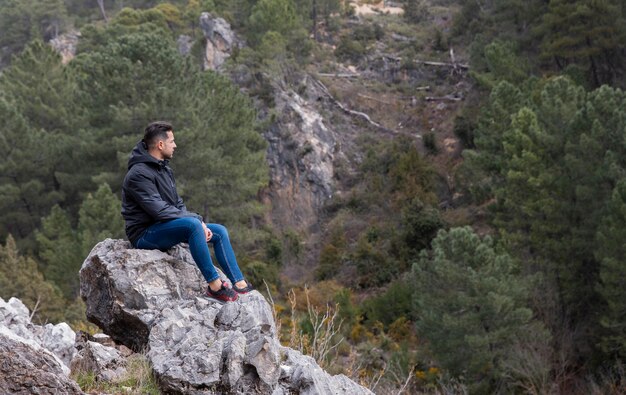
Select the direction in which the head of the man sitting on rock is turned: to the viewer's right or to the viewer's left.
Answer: to the viewer's right

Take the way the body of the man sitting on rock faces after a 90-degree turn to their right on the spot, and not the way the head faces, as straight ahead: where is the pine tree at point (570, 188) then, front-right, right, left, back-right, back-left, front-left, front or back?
back-left

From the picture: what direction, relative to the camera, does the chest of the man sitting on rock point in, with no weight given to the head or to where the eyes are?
to the viewer's right

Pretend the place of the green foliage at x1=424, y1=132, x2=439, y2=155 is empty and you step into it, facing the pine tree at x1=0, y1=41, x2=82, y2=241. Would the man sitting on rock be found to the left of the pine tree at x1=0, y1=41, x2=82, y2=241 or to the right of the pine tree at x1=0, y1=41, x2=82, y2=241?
left

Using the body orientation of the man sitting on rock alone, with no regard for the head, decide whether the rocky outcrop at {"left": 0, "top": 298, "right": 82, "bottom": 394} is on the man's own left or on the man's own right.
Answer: on the man's own right

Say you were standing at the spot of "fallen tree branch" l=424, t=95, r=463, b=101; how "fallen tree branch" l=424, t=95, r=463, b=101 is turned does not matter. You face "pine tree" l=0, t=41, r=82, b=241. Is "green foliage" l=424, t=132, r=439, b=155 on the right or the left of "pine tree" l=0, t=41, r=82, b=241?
left

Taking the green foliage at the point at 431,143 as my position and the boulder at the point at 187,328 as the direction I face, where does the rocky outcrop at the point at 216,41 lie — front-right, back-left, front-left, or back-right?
back-right
